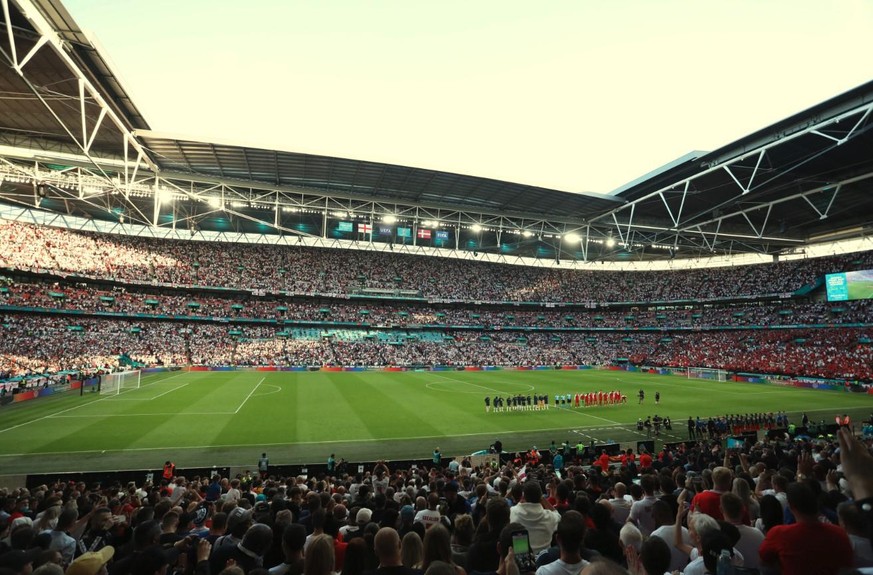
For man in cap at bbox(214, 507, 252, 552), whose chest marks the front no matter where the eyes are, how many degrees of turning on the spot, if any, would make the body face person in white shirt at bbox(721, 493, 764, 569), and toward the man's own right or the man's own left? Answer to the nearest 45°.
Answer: approximately 90° to the man's own right

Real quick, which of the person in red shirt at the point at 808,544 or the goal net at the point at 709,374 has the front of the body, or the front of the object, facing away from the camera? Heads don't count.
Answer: the person in red shirt

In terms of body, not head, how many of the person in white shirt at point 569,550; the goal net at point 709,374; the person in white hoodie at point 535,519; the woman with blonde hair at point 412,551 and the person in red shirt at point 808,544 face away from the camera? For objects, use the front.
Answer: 4

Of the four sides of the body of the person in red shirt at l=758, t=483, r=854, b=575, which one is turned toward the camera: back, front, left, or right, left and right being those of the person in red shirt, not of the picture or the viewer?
back

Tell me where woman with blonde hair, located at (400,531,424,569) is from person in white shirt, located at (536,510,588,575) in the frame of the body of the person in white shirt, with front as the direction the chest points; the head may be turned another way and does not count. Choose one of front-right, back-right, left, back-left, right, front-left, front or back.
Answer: left

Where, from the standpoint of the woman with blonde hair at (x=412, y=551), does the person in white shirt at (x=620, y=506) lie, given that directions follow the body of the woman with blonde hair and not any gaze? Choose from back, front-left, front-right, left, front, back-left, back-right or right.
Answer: front-right

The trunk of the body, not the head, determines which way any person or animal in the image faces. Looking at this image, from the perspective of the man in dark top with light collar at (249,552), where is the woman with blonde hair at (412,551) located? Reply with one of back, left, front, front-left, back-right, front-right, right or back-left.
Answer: right

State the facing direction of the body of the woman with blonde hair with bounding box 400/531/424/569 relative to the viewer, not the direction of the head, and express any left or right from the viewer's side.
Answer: facing away from the viewer

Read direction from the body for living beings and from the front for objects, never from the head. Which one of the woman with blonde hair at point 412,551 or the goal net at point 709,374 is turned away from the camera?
the woman with blonde hair

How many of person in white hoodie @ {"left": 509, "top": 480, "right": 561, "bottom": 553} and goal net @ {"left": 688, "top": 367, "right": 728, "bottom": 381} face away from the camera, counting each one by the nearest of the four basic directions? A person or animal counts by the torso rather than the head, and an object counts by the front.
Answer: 1

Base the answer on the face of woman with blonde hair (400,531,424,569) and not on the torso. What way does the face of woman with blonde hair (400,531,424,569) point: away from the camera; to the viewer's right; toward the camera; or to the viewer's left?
away from the camera

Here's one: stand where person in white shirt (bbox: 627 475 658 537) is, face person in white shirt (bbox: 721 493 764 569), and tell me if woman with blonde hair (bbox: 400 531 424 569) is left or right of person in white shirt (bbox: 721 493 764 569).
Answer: right

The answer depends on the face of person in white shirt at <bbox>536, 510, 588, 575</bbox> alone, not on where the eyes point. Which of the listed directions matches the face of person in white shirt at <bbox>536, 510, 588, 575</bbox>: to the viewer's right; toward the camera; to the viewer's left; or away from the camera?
away from the camera

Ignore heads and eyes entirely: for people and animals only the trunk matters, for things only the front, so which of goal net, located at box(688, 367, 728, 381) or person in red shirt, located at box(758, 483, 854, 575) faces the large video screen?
the person in red shirt

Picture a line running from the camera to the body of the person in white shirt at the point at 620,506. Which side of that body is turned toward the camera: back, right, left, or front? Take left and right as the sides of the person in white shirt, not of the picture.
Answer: back

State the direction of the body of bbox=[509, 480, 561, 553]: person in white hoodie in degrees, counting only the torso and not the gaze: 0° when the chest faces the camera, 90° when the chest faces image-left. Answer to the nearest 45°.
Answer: approximately 180°
